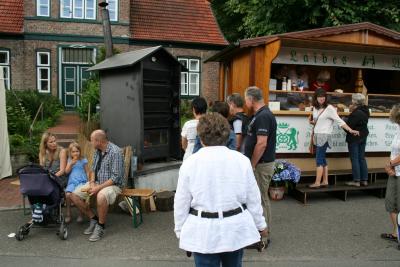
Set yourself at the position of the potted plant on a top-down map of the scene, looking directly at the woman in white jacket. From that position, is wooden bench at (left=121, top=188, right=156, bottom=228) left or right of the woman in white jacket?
right

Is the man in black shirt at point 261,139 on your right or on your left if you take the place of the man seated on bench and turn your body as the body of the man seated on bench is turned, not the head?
on your left

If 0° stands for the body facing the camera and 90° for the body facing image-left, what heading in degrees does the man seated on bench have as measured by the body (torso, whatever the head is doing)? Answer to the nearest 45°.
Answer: approximately 45°

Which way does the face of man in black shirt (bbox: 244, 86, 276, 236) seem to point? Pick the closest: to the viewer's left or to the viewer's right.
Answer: to the viewer's left

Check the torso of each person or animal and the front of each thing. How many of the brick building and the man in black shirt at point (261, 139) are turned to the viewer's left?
1

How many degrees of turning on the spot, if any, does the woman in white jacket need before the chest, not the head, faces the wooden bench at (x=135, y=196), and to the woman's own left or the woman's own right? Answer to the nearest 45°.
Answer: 0° — they already face it

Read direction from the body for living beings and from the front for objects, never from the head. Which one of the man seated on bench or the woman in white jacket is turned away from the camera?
the woman in white jacket

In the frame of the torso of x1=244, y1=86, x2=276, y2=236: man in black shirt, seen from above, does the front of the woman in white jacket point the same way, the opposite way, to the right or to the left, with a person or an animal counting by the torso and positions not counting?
to the right

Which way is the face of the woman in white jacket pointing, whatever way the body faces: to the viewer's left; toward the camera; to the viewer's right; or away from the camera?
away from the camera

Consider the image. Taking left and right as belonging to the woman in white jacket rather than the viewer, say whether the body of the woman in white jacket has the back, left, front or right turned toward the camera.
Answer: back

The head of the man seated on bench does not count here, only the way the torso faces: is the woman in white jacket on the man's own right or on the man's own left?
on the man's own left
